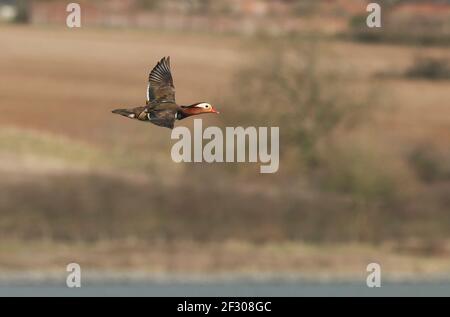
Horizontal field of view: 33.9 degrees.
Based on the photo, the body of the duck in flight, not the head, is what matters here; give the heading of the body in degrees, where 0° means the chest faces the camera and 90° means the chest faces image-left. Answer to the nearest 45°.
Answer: approximately 270°

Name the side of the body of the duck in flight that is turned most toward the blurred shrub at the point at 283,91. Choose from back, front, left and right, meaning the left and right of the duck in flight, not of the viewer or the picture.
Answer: left
